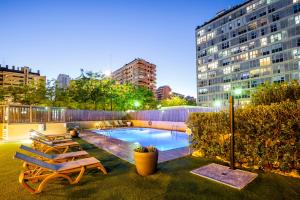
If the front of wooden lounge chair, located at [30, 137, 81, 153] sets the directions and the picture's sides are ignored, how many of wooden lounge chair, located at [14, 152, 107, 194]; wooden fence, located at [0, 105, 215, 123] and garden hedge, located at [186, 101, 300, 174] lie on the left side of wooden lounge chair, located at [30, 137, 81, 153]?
1

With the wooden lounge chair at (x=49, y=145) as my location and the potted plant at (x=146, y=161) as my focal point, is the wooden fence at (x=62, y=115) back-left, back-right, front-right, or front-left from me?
back-left

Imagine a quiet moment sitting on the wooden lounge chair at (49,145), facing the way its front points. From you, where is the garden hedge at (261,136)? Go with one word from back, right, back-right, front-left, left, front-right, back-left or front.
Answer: front-right

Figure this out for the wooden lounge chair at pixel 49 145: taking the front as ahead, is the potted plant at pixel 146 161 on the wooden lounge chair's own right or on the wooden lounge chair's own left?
on the wooden lounge chair's own right

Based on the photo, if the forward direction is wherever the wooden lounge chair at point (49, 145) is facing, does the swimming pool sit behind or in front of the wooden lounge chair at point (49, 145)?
in front

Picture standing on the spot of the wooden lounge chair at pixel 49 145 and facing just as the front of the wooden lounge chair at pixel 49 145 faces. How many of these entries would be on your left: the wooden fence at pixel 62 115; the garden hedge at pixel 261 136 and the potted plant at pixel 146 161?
1

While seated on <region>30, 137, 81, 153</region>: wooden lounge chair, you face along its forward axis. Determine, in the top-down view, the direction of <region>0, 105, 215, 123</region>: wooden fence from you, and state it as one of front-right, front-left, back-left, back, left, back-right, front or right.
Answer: left

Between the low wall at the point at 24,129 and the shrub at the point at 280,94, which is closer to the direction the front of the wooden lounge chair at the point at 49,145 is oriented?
the shrub

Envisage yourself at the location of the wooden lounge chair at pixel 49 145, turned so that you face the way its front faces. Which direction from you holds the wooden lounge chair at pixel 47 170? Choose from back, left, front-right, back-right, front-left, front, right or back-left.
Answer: right

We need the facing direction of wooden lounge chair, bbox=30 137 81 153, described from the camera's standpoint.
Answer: facing to the right of the viewer

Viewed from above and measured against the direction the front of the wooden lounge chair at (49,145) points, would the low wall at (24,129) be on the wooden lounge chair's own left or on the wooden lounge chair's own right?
on the wooden lounge chair's own left
